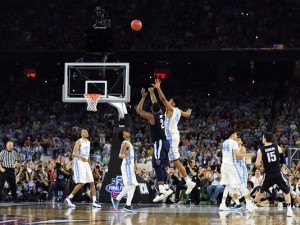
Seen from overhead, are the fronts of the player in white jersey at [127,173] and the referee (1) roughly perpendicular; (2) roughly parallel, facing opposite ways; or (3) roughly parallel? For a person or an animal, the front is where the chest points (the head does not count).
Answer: roughly perpendicular

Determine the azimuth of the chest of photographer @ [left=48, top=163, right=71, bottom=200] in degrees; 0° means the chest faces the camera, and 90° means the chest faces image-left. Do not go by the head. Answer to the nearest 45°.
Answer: approximately 0°

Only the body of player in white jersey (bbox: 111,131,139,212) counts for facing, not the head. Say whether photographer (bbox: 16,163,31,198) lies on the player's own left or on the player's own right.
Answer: on the player's own left

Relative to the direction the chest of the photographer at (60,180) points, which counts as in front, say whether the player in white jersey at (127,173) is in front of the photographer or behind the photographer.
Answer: in front

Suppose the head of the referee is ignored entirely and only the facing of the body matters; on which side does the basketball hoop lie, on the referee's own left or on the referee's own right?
on the referee's own left

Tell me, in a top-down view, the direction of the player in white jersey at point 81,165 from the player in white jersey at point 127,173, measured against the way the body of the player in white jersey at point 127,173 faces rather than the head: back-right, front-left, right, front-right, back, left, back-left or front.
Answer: back-left
